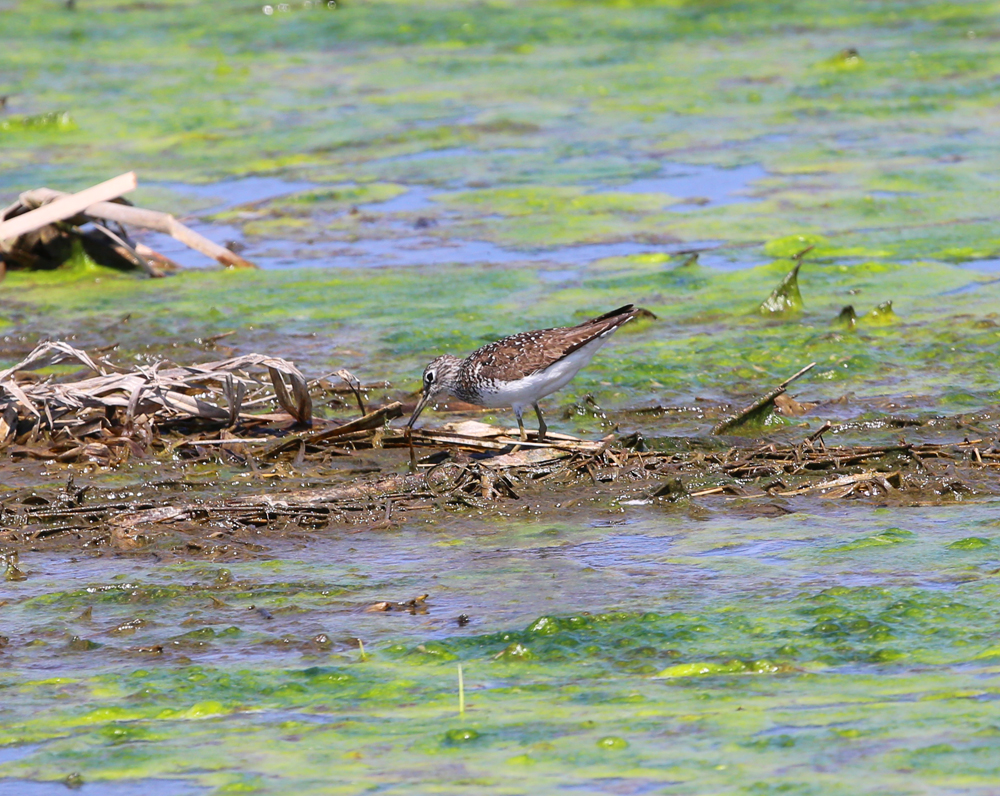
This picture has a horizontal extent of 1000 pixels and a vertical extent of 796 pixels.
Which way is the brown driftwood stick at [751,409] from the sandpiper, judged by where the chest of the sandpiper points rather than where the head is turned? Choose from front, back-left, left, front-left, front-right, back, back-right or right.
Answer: back

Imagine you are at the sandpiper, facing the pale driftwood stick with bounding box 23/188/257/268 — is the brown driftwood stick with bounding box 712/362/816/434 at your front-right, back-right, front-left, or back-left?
back-right

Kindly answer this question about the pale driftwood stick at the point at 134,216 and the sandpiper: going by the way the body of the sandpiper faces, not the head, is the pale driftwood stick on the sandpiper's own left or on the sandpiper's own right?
on the sandpiper's own right

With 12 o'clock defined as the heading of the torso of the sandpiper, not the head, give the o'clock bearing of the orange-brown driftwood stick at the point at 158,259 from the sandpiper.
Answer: The orange-brown driftwood stick is roughly at 2 o'clock from the sandpiper.

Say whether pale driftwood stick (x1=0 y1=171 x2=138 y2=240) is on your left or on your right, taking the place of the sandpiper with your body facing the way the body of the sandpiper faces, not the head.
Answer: on your right

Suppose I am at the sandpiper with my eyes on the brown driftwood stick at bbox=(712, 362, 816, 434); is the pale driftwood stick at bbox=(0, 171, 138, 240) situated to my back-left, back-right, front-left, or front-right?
back-left

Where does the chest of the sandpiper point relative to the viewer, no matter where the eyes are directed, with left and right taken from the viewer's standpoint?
facing to the left of the viewer
